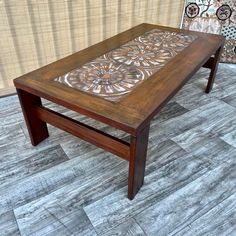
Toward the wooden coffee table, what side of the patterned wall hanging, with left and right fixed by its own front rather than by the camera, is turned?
front

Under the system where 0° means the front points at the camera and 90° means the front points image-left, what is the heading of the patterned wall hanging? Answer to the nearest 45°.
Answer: approximately 0°

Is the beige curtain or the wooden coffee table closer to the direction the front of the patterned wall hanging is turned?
the wooden coffee table

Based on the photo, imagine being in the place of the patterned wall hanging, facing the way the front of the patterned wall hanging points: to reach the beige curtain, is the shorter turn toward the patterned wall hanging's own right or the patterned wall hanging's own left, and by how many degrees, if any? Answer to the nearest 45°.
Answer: approximately 45° to the patterned wall hanging's own right
